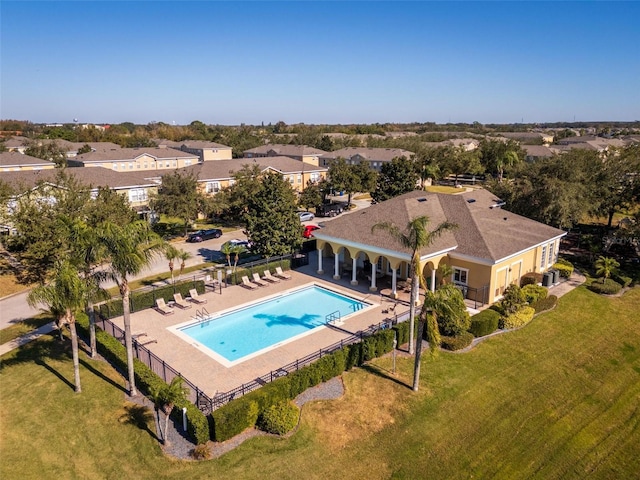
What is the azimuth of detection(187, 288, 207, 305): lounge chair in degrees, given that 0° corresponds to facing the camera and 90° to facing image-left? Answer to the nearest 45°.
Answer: approximately 315°

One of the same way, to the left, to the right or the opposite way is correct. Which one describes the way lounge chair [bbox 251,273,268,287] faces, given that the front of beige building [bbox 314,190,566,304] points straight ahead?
to the left

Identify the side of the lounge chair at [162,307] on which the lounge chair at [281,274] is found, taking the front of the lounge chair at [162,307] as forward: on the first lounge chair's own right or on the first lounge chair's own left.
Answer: on the first lounge chair's own left

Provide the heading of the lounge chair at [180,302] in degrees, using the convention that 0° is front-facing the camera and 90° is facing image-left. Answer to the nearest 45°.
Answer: approximately 315°

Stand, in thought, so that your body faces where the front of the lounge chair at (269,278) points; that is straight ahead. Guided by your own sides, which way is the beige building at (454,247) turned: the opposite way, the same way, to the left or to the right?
to the right

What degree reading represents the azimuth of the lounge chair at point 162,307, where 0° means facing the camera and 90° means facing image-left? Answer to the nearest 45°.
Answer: approximately 315°

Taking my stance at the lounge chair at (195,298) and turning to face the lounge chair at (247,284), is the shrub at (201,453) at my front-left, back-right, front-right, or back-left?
back-right

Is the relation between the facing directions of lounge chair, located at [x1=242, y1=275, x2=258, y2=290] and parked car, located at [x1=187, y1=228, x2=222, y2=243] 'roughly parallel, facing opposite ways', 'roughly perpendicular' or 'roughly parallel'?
roughly perpendicular

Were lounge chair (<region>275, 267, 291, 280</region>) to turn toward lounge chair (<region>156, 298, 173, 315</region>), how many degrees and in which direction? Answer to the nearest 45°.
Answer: approximately 90° to its right
